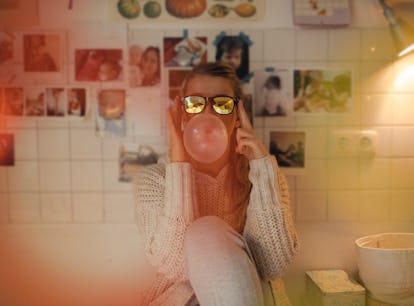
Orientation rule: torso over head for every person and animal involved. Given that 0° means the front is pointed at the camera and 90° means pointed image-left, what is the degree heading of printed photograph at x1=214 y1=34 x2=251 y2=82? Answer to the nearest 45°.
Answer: approximately 0°

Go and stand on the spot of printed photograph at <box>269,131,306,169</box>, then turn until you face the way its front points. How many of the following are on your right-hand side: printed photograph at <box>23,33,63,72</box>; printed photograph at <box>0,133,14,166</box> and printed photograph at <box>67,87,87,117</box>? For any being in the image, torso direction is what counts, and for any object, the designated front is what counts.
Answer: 3
